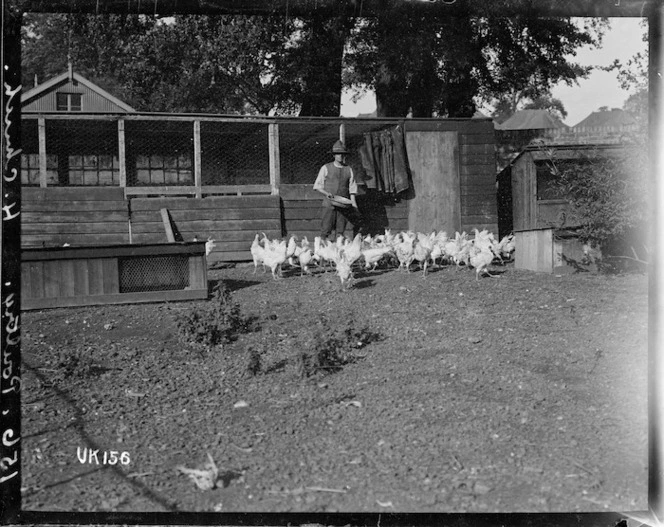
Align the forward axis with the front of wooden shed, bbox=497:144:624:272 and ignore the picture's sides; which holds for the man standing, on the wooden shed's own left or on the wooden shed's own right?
on the wooden shed's own right

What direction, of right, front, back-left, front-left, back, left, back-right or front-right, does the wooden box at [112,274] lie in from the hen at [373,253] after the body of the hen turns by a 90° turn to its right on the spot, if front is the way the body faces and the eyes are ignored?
back-left

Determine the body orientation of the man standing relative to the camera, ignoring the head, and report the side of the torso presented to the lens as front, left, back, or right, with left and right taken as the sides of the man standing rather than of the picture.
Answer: front

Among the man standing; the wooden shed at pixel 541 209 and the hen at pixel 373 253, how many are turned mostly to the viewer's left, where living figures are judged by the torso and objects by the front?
1

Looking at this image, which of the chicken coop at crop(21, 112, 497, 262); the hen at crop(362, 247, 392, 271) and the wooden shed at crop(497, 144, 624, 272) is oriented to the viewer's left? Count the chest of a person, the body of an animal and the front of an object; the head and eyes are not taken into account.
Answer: the hen

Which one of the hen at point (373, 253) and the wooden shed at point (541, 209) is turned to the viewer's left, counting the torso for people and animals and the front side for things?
the hen

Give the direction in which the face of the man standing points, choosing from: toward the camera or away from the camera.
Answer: toward the camera

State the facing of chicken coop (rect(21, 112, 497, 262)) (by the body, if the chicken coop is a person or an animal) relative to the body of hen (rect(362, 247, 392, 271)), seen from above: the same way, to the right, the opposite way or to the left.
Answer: to the left

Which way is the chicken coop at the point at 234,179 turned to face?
toward the camera

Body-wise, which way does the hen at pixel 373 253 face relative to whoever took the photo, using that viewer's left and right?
facing to the left of the viewer

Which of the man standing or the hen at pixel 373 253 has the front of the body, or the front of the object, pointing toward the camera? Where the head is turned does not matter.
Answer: the man standing

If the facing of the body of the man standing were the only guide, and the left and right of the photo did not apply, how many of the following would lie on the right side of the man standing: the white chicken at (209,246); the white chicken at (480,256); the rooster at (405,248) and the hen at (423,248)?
1

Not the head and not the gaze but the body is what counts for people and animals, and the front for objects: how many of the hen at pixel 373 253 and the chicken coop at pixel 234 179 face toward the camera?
1

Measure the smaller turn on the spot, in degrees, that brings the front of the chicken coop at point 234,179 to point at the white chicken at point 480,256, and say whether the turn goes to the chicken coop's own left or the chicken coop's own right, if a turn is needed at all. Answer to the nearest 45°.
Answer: approximately 90° to the chicken coop's own left

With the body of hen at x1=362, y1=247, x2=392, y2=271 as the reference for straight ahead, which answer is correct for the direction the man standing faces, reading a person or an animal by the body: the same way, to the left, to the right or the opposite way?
to the left
